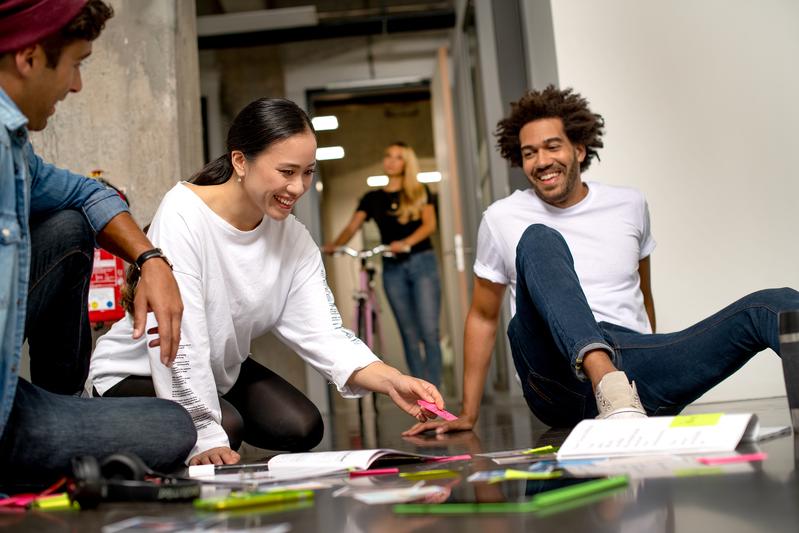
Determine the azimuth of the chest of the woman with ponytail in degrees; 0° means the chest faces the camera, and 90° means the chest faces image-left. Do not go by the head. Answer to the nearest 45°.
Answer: approximately 315°

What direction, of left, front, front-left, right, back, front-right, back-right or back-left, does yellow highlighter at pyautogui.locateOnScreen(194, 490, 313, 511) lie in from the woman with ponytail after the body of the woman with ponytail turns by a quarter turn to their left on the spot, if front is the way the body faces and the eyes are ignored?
back-right

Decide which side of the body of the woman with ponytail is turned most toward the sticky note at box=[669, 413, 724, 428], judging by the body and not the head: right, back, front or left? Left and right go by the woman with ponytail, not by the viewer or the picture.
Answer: front

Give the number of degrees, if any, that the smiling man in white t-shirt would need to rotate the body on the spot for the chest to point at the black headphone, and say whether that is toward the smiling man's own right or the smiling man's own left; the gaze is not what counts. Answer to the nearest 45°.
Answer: approximately 45° to the smiling man's own right

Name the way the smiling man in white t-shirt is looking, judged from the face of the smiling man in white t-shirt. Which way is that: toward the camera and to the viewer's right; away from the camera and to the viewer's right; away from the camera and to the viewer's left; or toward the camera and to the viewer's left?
toward the camera and to the viewer's left

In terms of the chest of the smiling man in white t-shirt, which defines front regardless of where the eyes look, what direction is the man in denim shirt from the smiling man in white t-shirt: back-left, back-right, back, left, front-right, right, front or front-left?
front-right

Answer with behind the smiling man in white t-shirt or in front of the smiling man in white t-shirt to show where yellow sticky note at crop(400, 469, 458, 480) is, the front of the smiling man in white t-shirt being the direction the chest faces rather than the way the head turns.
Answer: in front

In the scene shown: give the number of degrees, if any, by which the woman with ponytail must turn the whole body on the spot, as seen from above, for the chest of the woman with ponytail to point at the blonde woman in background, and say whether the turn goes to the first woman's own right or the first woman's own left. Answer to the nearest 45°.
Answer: approximately 135° to the first woman's own left

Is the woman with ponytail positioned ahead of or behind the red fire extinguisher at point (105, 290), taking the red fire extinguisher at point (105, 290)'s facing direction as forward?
ahead

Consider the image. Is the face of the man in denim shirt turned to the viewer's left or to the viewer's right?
to the viewer's right

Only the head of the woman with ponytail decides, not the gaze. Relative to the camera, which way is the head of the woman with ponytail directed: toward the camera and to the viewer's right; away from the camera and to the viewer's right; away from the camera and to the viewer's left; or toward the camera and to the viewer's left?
toward the camera and to the viewer's right

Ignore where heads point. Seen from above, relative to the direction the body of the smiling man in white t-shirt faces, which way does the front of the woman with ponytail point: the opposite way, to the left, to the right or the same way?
to the left
